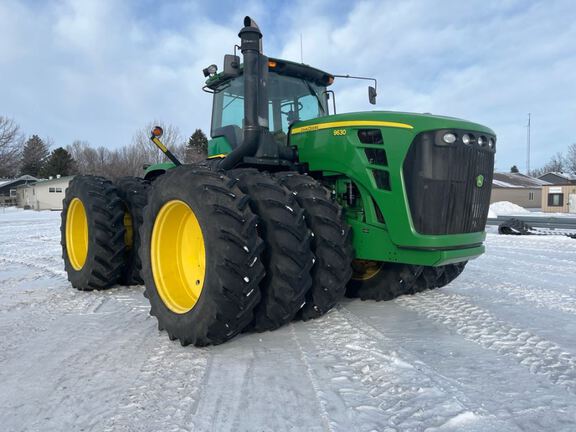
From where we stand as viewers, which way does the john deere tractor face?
facing the viewer and to the right of the viewer

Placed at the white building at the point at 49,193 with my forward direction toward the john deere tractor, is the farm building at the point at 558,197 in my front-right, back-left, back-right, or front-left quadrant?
front-left

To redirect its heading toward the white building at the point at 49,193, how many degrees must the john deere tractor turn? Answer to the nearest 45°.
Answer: approximately 180°

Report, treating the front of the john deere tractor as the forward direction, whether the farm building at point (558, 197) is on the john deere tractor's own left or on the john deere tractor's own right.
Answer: on the john deere tractor's own left

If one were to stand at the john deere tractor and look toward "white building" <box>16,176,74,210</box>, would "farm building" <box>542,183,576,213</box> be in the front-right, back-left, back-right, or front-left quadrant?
front-right

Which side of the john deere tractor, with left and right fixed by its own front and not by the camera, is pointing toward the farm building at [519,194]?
left

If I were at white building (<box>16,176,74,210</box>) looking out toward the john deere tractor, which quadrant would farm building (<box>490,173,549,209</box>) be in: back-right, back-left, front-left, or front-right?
front-left
